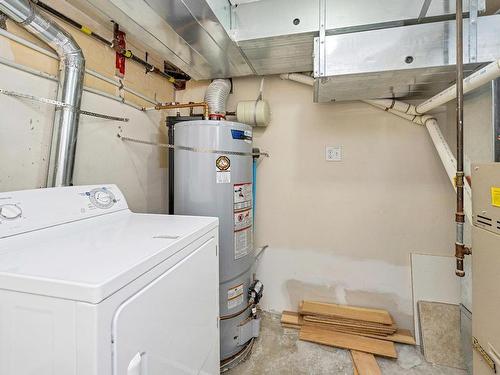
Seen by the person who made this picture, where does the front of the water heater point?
facing the viewer and to the right of the viewer

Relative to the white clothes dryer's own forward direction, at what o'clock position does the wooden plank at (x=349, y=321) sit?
The wooden plank is roughly at 10 o'clock from the white clothes dryer.

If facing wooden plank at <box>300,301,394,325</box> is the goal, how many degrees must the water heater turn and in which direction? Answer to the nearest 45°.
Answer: approximately 45° to its left

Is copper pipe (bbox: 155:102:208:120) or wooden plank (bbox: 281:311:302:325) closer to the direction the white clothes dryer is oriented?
the wooden plank

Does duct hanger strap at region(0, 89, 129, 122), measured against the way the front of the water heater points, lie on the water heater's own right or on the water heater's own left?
on the water heater's own right

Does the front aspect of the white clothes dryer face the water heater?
no

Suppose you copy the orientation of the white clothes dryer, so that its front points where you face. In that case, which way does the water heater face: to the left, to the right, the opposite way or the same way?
the same way

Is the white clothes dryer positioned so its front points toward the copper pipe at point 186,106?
no

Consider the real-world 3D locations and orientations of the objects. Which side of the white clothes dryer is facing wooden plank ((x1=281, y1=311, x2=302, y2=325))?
left

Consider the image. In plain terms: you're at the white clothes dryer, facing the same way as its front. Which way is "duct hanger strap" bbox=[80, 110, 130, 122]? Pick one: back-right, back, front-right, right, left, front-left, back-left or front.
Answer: back-left

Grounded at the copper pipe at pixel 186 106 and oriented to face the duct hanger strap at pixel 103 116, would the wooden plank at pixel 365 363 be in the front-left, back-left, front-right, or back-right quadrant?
back-left

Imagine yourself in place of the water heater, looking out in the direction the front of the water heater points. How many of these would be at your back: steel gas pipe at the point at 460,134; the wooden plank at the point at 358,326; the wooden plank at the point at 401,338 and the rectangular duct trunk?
0

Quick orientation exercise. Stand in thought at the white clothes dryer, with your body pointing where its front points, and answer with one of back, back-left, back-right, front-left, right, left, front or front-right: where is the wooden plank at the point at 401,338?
front-left

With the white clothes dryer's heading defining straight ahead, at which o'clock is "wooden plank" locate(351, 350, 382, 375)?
The wooden plank is roughly at 10 o'clock from the white clothes dryer.

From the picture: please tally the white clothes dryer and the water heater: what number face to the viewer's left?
0

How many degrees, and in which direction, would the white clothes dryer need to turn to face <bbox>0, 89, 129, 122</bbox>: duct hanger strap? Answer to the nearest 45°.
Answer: approximately 135° to its left
